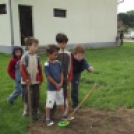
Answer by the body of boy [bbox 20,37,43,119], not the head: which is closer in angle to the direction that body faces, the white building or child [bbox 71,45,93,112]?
the child

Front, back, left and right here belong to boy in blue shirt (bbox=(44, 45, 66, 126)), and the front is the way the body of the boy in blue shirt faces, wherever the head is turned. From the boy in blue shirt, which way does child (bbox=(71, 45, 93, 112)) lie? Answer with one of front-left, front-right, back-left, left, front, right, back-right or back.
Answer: left

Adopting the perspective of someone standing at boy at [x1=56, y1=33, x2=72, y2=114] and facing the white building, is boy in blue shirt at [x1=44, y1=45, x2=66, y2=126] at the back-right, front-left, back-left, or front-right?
back-left

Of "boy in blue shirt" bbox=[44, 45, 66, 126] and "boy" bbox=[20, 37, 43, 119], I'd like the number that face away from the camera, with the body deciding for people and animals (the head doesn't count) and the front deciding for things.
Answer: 0

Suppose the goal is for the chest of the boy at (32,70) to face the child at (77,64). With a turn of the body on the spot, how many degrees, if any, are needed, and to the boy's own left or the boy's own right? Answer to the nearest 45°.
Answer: approximately 45° to the boy's own left

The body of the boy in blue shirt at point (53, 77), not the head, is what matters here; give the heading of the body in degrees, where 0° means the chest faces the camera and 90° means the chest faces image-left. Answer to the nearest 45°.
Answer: approximately 315°

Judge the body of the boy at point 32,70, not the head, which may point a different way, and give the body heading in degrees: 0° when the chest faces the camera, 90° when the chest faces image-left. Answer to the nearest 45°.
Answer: approximately 315°

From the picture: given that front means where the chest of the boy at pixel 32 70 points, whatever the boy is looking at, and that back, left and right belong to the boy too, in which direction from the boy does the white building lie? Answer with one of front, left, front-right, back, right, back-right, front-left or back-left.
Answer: back-left
